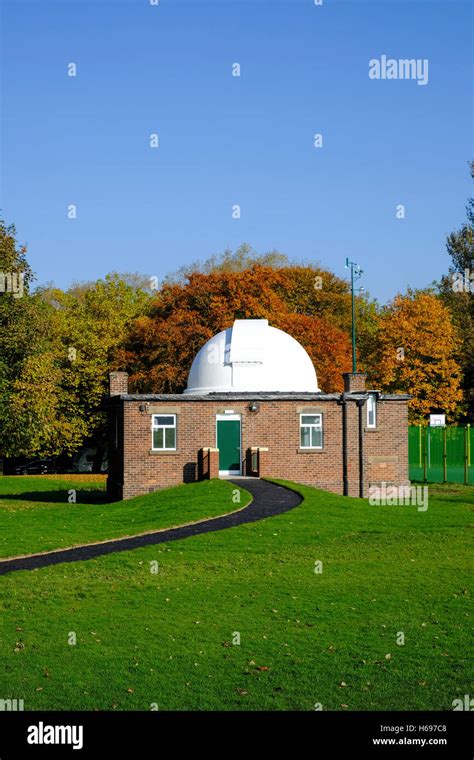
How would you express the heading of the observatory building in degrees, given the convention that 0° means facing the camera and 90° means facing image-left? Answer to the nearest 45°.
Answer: approximately 0°
